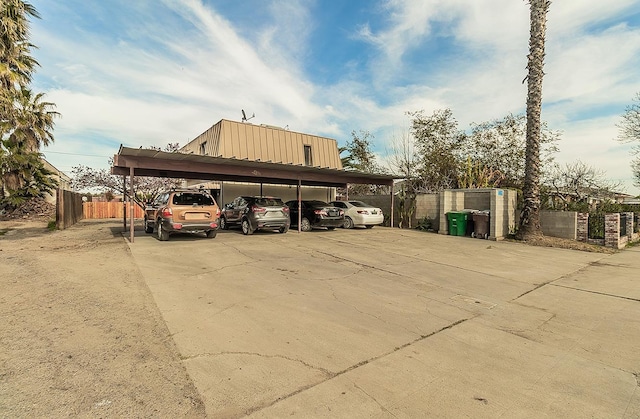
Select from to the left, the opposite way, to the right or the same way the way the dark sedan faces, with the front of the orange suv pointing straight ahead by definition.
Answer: the same way

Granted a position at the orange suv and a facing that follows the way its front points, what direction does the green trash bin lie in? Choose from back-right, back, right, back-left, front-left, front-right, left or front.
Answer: back-right

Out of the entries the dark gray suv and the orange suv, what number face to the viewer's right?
0

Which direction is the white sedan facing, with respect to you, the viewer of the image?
facing away from the viewer and to the left of the viewer

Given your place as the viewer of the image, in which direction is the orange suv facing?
facing away from the viewer and to the left of the viewer

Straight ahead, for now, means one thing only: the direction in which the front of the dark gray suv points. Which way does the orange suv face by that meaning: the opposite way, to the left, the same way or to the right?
the same way

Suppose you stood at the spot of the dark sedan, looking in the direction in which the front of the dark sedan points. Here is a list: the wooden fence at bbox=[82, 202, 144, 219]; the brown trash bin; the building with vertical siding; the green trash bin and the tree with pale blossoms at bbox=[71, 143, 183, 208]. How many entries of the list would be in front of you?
3

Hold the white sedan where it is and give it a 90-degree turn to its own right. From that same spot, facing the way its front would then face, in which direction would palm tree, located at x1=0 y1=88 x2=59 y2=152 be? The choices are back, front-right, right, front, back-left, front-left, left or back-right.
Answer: back-left

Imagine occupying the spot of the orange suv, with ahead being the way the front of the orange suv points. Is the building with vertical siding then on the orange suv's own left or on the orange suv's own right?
on the orange suv's own right

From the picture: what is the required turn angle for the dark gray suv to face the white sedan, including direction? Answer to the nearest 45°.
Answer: approximately 90° to its right

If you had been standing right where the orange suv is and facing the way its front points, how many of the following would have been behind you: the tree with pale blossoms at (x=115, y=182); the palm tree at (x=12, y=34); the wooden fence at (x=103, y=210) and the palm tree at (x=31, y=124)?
0

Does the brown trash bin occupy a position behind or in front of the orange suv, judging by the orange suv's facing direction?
behind

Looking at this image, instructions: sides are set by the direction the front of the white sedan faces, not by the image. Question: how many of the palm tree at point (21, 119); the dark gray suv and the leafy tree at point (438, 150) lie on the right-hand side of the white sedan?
1

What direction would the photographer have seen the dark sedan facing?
facing away from the viewer and to the left of the viewer

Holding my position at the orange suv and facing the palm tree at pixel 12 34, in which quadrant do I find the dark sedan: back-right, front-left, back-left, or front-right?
back-right

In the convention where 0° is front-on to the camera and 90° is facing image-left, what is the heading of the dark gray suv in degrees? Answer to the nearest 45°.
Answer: approximately 135°

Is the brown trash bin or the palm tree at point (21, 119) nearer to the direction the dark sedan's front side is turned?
the palm tree
